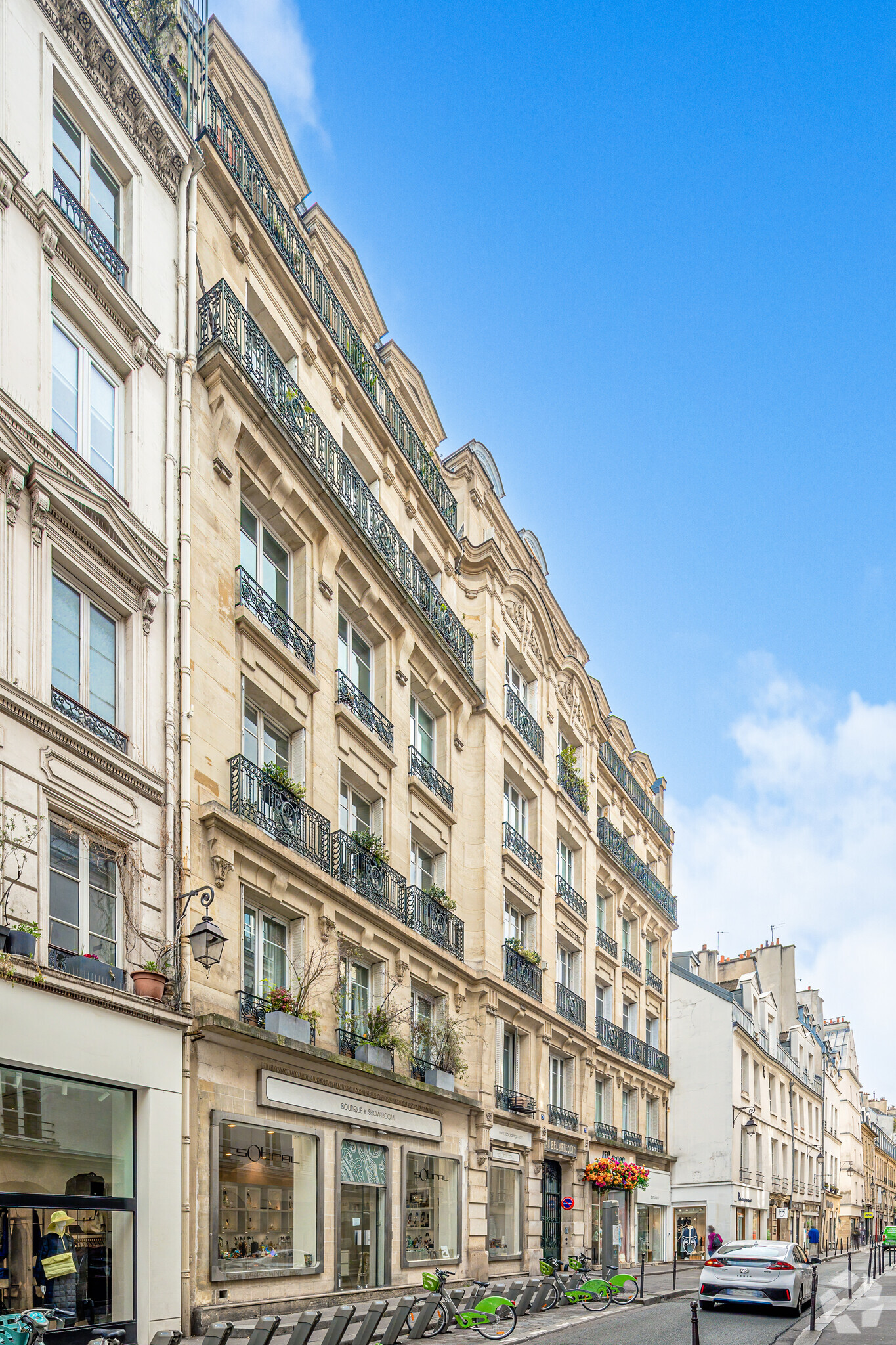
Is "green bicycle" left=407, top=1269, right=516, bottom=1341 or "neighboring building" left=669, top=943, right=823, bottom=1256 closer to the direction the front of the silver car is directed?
the neighboring building

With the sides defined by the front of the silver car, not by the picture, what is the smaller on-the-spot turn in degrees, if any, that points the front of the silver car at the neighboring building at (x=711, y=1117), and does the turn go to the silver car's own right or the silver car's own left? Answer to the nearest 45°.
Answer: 0° — it already faces it

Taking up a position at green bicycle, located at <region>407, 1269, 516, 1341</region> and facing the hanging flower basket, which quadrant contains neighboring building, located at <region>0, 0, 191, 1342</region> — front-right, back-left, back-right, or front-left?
back-left

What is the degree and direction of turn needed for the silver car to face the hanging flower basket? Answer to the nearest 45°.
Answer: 0° — it already faces it

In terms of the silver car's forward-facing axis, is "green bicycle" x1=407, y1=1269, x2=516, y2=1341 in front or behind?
behind

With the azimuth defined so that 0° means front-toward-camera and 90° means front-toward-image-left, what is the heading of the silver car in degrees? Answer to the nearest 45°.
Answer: approximately 180°
